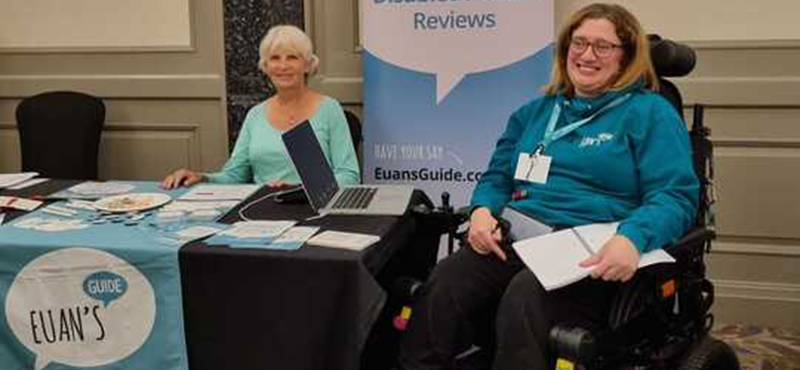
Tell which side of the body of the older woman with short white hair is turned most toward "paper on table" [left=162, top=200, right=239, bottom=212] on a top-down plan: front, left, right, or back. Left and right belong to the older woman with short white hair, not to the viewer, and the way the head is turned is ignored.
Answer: front

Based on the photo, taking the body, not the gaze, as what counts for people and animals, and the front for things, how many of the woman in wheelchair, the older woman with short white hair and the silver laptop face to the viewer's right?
1

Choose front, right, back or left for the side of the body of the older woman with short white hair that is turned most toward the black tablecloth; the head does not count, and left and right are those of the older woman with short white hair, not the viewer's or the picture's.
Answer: front

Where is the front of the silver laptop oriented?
to the viewer's right

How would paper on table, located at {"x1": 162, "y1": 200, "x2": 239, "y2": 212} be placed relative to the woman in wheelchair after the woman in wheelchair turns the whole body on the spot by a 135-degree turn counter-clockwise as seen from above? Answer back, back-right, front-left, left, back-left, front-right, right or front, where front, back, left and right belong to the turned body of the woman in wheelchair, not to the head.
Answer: back

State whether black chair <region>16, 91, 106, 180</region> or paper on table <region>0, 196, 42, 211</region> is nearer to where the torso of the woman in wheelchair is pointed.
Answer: the paper on table

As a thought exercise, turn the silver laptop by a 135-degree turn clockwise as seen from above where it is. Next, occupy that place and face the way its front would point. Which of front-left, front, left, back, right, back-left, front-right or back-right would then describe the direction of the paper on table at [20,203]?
front-right

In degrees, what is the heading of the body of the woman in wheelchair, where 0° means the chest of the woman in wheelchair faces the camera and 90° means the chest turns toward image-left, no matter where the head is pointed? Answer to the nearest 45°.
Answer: approximately 45°

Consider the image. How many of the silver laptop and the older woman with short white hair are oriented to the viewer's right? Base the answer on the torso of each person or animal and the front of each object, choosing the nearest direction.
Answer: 1

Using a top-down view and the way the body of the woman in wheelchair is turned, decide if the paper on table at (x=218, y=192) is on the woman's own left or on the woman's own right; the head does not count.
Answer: on the woman's own right
